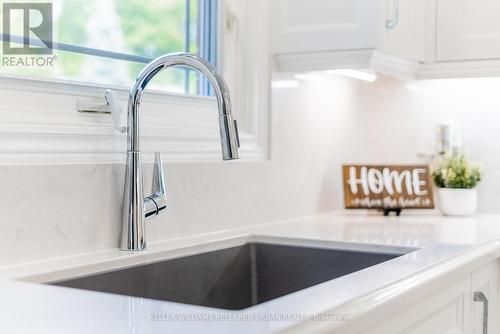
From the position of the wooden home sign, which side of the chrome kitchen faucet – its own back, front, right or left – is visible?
left

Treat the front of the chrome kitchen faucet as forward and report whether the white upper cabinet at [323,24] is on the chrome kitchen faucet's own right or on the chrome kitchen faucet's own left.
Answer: on the chrome kitchen faucet's own left

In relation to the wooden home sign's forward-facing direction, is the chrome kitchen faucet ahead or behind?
ahead

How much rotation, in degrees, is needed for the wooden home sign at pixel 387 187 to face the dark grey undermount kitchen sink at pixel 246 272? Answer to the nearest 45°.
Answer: approximately 45° to its right

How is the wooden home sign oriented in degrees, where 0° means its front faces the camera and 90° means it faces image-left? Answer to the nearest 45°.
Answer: approximately 0°

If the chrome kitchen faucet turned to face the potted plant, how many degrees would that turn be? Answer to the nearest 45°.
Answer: approximately 90° to its left

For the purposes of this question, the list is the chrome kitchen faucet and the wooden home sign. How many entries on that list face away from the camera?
0

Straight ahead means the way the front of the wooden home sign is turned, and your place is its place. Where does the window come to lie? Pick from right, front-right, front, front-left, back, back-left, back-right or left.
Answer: front-right
